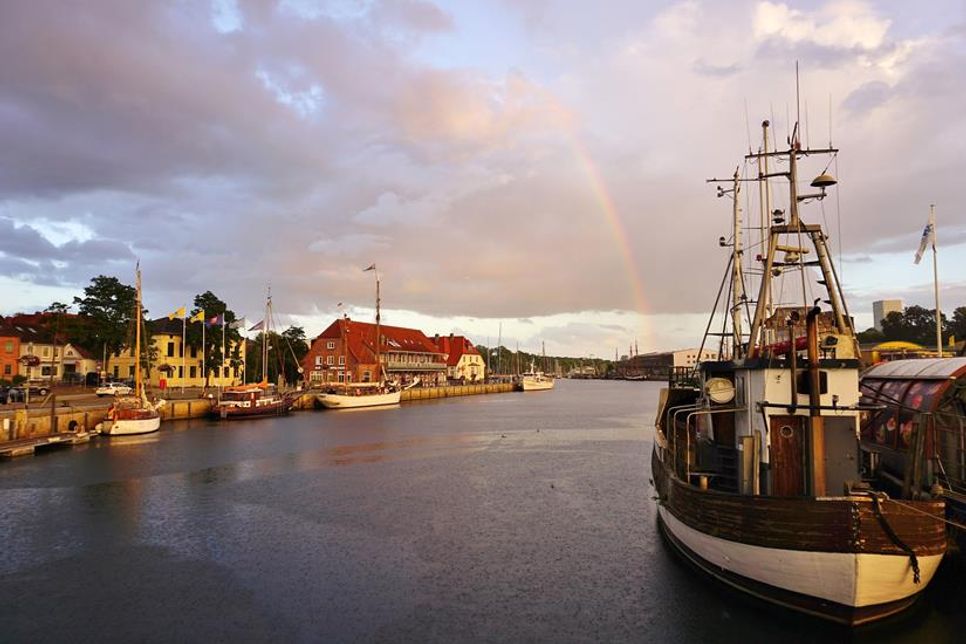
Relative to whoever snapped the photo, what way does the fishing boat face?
facing away from the viewer and to the left of the viewer
